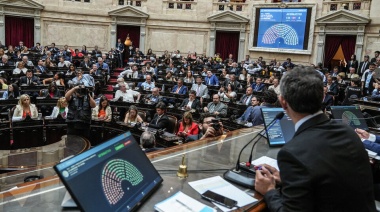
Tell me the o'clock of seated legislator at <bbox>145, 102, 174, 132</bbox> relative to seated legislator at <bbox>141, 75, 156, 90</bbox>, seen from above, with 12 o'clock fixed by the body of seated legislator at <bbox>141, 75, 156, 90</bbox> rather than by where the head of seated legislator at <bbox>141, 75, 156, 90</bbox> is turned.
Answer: seated legislator at <bbox>145, 102, 174, 132</bbox> is roughly at 12 o'clock from seated legislator at <bbox>141, 75, 156, 90</bbox>.

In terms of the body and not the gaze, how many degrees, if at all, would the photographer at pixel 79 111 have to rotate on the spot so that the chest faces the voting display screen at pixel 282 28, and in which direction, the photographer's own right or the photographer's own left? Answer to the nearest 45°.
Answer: approximately 135° to the photographer's own left

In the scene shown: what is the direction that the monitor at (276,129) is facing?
toward the camera

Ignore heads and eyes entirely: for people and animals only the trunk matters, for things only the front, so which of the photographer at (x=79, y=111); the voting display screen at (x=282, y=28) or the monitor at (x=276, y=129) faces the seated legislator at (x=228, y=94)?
the voting display screen

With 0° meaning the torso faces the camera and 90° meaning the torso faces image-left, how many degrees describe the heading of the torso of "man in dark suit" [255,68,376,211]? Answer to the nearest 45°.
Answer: approximately 135°

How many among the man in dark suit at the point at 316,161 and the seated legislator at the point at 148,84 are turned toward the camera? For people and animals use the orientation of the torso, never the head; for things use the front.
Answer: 1

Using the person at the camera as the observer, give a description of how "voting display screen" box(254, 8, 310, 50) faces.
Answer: facing the viewer

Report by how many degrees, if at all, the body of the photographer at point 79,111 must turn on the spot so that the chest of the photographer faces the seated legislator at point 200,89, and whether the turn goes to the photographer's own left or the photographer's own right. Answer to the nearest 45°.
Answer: approximately 135° to the photographer's own left

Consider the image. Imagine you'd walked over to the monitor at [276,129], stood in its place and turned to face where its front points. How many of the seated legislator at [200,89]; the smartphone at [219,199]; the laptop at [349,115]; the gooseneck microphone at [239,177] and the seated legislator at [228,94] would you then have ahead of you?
2

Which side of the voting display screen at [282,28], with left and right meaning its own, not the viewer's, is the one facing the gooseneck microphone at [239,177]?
front

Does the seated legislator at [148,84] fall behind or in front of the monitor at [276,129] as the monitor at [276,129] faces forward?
behind

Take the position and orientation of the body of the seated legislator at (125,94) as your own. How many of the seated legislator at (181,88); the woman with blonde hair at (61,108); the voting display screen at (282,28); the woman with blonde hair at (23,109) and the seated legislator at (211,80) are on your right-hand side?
2

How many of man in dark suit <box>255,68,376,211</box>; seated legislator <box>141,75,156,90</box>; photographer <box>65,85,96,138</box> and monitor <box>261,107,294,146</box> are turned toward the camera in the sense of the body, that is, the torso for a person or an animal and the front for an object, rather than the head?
3

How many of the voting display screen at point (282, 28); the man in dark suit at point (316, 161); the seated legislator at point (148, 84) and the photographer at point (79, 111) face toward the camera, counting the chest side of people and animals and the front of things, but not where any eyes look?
3
